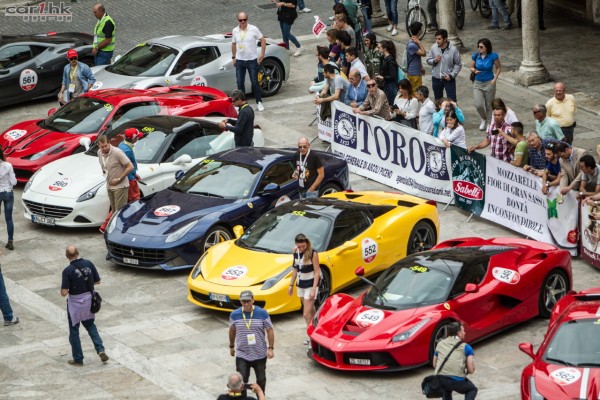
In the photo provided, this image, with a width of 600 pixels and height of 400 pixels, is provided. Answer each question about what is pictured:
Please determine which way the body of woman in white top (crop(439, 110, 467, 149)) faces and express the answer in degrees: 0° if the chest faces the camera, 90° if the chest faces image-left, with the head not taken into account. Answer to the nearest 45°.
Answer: approximately 45°

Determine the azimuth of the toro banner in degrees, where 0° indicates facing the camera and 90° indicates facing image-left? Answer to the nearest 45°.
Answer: approximately 45°

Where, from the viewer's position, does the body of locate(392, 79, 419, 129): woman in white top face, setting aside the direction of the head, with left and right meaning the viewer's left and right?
facing the viewer and to the left of the viewer

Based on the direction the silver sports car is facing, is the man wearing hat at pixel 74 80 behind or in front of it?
in front

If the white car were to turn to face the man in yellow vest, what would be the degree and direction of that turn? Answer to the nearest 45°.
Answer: approximately 135° to its right

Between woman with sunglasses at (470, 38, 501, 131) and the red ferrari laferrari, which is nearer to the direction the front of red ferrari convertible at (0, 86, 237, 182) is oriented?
the red ferrari laferrari

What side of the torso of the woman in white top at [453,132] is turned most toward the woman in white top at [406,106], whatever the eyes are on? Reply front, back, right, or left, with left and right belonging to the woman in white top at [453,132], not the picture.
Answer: right

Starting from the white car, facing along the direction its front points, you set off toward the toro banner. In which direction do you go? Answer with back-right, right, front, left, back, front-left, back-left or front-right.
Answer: back-left

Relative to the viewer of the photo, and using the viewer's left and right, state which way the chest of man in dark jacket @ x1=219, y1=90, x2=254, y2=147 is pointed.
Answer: facing to the left of the viewer

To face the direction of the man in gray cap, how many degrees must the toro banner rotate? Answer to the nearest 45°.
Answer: approximately 45° to its left
